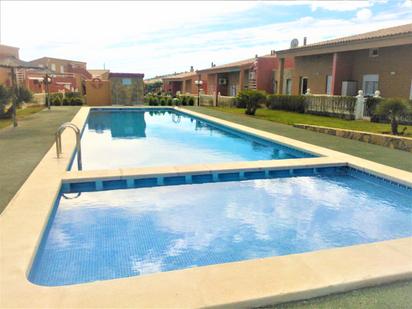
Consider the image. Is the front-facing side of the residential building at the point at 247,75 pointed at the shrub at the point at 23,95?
yes

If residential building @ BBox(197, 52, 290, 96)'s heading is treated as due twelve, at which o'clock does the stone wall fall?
The stone wall is roughly at 10 o'clock from the residential building.

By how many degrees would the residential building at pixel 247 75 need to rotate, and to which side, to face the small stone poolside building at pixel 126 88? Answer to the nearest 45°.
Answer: approximately 45° to its right

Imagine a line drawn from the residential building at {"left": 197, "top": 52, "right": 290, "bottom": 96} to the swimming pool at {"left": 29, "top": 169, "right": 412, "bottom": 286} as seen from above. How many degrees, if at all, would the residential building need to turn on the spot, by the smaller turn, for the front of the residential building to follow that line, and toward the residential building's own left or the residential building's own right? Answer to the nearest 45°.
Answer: approximately 45° to the residential building's own left

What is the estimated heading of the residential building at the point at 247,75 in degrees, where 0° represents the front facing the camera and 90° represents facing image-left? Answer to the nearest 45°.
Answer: approximately 45°

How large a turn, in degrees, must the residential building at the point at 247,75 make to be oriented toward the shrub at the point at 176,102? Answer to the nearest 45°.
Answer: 0° — it already faces it

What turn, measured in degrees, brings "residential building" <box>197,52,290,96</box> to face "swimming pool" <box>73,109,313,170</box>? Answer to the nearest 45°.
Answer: approximately 45° to its left

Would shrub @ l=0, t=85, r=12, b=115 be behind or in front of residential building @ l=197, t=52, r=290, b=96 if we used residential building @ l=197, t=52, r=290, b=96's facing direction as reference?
in front

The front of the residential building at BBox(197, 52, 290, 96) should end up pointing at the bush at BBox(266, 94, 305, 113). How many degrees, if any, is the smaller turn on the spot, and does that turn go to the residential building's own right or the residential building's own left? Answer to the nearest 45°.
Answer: approximately 45° to the residential building's own left
